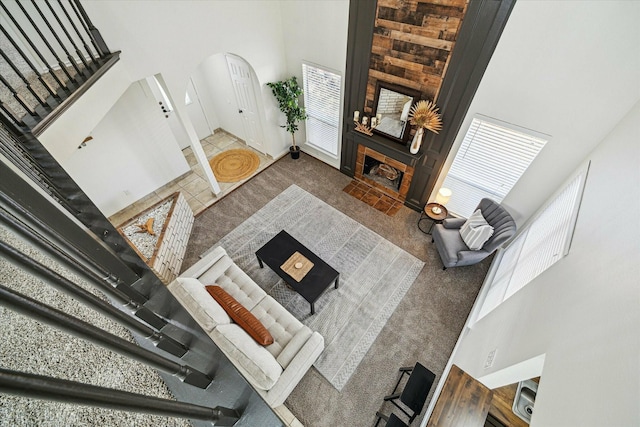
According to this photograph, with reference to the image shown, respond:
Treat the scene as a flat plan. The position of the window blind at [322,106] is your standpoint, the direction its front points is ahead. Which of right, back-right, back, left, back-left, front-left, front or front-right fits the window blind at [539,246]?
left

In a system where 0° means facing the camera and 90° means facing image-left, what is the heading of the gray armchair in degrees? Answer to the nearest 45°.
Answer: approximately 45°

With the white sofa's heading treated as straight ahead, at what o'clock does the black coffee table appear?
The black coffee table is roughly at 1 o'clock from the white sofa.

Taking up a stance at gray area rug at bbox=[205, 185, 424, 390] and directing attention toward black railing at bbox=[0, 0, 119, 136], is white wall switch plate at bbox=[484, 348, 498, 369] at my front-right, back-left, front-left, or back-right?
back-left

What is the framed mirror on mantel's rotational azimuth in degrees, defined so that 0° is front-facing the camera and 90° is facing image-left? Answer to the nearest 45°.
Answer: approximately 45°

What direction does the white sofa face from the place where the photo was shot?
facing away from the viewer and to the right of the viewer

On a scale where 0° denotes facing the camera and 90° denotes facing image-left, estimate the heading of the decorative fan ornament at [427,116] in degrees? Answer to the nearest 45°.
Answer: approximately 45°

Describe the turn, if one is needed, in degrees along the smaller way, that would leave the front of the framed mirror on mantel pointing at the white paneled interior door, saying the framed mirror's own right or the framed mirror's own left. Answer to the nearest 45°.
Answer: approximately 45° to the framed mirror's own right

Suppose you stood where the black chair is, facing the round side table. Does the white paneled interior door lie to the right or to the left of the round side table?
left

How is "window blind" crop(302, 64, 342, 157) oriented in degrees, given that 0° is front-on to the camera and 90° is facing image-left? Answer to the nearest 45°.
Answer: approximately 45°

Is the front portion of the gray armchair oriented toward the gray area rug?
yes

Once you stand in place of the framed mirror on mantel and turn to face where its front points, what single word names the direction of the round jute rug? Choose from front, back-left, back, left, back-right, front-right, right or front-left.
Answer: front-right
